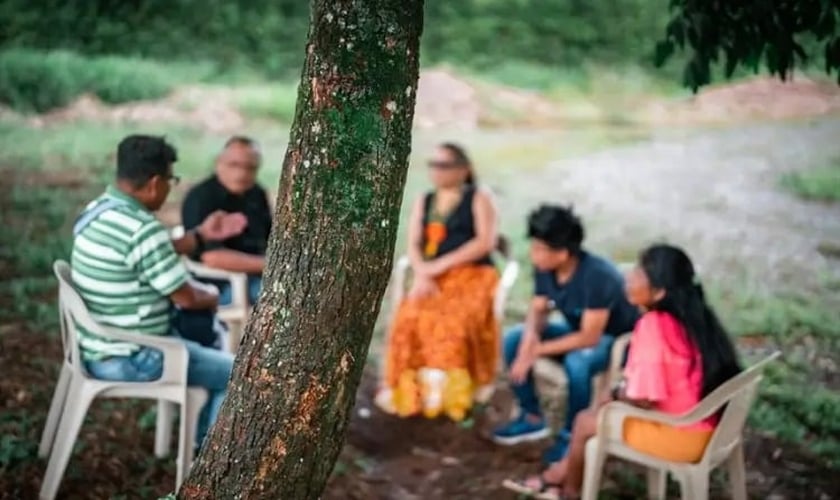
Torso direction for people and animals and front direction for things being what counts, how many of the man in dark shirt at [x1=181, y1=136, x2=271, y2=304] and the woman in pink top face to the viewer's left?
1

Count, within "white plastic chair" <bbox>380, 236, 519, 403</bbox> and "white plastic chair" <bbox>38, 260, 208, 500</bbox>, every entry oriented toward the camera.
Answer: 1

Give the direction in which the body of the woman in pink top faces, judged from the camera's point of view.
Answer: to the viewer's left

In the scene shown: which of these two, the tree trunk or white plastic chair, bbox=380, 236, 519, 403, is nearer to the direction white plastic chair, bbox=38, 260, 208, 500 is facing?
the white plastic chair

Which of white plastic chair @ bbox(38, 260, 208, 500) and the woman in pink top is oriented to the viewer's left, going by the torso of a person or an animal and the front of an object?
the woman in pink top

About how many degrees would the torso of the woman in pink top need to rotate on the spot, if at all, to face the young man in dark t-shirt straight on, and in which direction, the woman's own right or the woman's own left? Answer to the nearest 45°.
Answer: approximately 45° to the woman's own right

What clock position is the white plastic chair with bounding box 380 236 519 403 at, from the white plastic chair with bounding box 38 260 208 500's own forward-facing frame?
the white plastic chair with bounding box 380 236 519 403 is roughly at 11 o'clock from the white plastic chair with bounding box 38 260 208 500.

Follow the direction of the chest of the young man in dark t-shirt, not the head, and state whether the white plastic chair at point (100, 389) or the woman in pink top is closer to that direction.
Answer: the white plastic chair

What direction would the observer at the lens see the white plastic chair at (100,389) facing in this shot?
facing to the right of the viewer

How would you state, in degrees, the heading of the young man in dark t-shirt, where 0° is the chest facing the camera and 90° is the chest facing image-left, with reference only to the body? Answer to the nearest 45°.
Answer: approximately 45°

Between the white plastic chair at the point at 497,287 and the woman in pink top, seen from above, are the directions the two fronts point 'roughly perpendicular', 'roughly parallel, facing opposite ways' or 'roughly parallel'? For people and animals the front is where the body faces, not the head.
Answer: roughly perpendicular

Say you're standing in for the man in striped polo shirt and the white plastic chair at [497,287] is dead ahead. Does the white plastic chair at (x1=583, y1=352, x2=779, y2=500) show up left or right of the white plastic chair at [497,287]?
right
